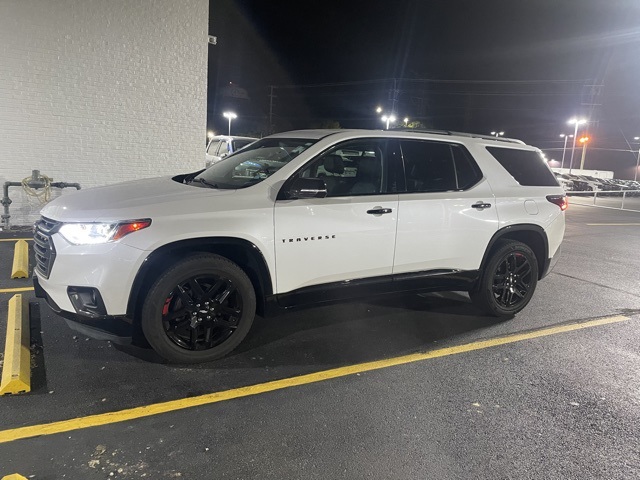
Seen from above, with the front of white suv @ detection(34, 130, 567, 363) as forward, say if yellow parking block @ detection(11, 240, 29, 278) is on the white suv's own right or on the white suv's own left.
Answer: on the white suv's own right

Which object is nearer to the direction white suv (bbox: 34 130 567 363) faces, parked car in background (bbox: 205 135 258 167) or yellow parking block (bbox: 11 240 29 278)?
the yellow parking block

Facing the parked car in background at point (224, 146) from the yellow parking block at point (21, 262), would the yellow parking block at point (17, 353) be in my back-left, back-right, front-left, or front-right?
back-right

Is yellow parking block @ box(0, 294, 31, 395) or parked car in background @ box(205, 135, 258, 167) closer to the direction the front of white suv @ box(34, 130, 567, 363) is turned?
the yellow parking block

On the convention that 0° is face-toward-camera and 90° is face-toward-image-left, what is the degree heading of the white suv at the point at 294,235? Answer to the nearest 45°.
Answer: approximately 45°

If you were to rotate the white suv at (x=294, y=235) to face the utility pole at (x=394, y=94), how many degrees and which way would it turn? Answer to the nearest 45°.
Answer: approximately 135° to its right

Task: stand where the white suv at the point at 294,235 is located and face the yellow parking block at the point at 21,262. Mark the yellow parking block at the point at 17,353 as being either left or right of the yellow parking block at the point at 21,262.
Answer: left

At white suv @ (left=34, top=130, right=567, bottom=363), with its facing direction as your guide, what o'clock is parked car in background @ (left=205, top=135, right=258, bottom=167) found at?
The parked car in background is roughly at 4 o'clock from the white suv.
